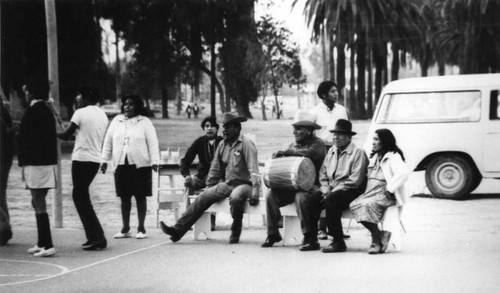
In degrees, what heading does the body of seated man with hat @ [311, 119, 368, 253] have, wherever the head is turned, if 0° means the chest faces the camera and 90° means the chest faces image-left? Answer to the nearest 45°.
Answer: approximately 45°

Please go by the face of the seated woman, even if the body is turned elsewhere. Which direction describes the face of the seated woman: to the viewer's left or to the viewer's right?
to the viewer's left

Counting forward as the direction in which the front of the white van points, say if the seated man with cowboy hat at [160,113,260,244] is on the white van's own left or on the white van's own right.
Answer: on the white van's own right

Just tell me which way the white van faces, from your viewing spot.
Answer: facing to the right of the viewer

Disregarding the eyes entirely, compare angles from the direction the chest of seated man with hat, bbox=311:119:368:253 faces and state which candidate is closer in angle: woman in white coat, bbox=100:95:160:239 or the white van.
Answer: the woman in white coat

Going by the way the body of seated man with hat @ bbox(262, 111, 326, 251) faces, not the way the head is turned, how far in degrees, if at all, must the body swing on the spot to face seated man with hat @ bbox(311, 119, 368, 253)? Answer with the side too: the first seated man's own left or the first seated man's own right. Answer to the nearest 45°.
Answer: approximately 90° to the first seated man's own left

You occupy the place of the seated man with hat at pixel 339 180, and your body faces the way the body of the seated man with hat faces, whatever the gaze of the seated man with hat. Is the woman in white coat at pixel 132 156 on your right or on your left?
on your right

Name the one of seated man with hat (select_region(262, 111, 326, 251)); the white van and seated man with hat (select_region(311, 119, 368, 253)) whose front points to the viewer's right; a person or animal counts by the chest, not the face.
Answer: the white van

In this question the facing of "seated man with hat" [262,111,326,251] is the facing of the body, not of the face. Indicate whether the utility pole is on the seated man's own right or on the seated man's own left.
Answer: on the seated man's own right

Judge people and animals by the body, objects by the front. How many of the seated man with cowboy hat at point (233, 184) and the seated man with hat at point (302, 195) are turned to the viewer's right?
0
